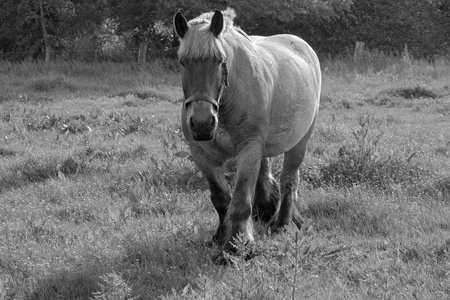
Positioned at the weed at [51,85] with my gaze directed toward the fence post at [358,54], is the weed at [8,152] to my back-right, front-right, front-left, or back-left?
back-right

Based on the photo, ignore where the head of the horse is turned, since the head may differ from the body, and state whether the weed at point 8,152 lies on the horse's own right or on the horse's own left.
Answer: on the horse's own right

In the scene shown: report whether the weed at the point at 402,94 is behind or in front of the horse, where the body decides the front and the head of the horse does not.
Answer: behind

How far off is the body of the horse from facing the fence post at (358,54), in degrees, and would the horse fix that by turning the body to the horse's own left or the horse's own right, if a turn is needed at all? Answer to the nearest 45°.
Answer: approximately 135° to the horse's own right

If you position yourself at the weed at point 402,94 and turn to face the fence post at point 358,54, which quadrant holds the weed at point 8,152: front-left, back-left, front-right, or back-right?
back-left

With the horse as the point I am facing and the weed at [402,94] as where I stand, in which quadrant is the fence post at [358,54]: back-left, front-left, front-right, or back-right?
back-right

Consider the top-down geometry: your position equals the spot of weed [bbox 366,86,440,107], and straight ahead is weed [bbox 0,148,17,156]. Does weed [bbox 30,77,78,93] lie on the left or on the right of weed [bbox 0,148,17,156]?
right

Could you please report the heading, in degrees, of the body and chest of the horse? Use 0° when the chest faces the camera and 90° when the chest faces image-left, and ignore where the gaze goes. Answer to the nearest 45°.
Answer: approximately 45°

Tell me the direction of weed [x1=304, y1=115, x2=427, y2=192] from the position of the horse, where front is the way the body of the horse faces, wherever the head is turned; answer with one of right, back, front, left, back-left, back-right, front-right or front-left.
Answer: back
